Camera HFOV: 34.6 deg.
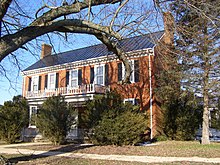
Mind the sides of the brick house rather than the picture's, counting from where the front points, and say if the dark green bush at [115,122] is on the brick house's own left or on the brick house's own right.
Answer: on the brick house's own left

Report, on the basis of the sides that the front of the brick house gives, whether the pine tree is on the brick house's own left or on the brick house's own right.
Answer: on the brick house's own left

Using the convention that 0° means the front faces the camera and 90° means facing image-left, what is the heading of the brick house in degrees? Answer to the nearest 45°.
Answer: approximately 45°

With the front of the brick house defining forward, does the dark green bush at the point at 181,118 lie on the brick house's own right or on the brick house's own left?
on the brick house's own left

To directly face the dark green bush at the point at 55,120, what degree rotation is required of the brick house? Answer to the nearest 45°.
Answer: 0° — it already faces it
